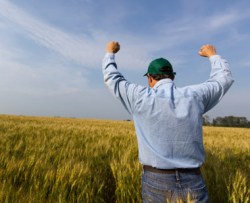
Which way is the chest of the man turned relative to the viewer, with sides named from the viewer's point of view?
facing away from the viewer
